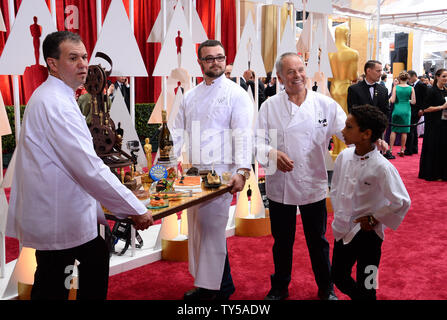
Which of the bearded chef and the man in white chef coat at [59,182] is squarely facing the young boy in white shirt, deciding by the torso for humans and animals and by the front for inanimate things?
the man in white chef coat

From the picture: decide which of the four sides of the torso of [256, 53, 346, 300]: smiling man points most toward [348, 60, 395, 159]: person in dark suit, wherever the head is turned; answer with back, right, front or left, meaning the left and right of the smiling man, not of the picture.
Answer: back

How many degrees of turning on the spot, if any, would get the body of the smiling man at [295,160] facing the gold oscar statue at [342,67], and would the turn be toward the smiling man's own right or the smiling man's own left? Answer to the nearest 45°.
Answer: approximately 180°

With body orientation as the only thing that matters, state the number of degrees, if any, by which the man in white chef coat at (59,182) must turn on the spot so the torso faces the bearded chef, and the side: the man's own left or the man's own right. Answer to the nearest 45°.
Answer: approximately 45° to the man's own left

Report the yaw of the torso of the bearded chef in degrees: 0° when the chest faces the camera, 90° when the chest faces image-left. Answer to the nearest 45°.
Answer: approximately 45°

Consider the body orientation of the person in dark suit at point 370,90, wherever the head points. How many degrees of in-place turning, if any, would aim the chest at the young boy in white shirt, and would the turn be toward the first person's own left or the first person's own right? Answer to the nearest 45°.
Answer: approximately 45° to the first person's own right

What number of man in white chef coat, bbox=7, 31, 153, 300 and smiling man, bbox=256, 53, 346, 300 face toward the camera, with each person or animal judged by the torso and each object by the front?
1

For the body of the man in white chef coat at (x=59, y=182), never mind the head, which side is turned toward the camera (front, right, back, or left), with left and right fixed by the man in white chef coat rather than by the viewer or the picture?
right

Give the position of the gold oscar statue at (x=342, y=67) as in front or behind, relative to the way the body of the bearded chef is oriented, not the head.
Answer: behind

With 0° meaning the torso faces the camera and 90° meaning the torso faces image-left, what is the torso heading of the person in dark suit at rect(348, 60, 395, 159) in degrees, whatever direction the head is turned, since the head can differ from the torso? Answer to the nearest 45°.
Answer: approximately 315°

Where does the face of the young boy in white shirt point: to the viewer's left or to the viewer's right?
to the viewer's left
